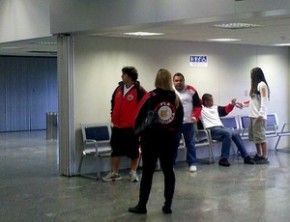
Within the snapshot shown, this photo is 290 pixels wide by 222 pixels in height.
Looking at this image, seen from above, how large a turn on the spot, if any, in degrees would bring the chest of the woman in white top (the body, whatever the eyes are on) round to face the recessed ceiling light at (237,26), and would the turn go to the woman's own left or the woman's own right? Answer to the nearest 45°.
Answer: approximately 90° to the woman's own left

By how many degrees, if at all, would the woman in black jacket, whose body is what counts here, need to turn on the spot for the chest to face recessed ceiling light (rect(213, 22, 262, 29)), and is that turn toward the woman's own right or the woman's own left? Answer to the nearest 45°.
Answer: approximately 45° to the woman's own right

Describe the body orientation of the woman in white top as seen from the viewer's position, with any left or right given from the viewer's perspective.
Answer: facing to the left of the viewer

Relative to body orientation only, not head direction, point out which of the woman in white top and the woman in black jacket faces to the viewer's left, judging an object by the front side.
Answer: the woman in white top

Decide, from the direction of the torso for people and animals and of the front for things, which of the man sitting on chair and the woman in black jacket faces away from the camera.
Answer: the woman in black jacket

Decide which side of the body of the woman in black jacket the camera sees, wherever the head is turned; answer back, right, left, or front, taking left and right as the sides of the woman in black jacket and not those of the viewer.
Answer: back

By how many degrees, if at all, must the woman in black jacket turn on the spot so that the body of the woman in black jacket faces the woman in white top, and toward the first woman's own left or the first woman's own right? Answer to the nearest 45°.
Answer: approximately 45° to the first woman's own right

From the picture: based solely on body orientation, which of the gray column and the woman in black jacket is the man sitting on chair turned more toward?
the woman in black jacket

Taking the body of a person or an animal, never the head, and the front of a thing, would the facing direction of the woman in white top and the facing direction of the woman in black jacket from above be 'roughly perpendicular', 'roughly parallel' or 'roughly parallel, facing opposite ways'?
roughly perpendicular

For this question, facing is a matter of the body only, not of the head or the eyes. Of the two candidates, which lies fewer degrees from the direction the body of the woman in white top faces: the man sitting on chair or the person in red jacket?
the man sitting on chair

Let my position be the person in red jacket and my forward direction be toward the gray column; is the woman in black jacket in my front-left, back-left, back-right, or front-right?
back-left

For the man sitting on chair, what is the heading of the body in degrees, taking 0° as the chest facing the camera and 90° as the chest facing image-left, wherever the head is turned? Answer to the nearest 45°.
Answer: approximately 315°

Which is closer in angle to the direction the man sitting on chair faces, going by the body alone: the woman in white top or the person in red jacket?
the woman in white top
